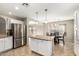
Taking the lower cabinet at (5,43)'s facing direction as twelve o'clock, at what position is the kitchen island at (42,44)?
The kitchen island is roughly at 11 o'clock from the lower cabinet.

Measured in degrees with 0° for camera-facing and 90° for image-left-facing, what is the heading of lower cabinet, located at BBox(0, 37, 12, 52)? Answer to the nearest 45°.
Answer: approximately 315°

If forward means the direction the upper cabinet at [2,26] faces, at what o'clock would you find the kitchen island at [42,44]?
The kitchen island is roughly at 11 o'clock from the upper cabinet.
